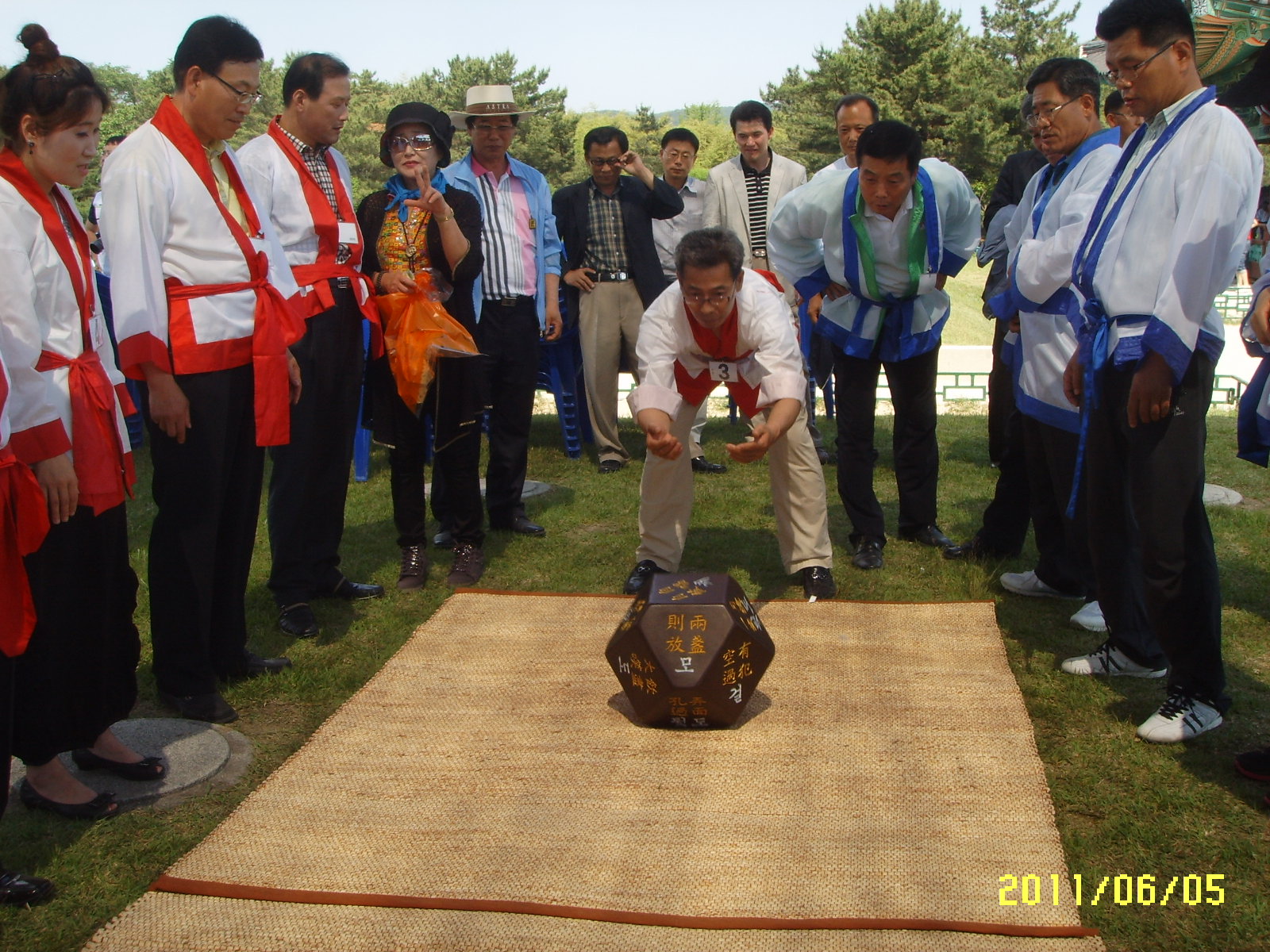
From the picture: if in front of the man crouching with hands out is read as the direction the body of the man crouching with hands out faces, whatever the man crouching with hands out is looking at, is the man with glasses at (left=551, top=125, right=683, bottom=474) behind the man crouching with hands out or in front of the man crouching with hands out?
behind

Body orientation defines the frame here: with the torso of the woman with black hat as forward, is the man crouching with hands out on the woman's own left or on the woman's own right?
on the woman's own left

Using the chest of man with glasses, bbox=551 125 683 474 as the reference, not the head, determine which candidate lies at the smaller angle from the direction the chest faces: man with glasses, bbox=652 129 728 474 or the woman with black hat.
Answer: the woman with black hat

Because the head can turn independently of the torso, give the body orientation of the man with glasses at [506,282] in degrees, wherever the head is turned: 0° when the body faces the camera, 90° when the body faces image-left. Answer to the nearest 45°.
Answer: approximately 0°

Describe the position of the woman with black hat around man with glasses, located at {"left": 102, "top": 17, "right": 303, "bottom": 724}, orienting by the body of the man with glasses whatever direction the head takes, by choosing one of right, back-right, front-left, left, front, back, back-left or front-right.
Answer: left

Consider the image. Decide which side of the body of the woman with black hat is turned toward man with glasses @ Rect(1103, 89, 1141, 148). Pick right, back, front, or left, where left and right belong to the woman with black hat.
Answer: left

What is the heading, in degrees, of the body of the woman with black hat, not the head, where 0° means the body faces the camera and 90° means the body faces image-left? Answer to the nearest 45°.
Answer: approximately 0°

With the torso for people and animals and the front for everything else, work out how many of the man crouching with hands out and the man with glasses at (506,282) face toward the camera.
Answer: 2

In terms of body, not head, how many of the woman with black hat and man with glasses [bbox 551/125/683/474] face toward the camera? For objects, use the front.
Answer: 2

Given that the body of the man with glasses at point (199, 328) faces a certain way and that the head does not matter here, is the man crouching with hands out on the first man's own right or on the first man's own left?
on the first man's own left

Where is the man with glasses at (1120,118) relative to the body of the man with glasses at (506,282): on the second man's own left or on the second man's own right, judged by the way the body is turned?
on the second man's own left

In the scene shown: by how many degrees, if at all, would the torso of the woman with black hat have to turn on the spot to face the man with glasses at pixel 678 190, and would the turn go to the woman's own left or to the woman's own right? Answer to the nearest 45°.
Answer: approximately 135° to the woman's own left

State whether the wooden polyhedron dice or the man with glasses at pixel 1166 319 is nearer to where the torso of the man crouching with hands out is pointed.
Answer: the wooden polyhedron dice
